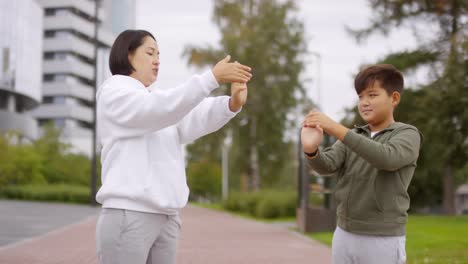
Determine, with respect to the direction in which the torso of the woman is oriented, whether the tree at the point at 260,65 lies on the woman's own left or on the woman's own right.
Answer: on the woman's own left

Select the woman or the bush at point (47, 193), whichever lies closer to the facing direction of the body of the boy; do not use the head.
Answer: the woman

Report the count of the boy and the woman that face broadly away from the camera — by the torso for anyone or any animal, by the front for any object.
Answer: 0

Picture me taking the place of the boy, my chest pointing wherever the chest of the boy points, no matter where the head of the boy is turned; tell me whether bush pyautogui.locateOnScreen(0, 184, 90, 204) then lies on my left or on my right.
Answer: on my right

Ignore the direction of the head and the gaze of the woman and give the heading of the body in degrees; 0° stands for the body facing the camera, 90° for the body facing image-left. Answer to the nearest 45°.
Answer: approximately 315°

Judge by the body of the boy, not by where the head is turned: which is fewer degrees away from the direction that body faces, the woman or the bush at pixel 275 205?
the woman

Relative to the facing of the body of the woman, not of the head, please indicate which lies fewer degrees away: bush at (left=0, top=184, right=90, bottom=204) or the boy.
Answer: the boy

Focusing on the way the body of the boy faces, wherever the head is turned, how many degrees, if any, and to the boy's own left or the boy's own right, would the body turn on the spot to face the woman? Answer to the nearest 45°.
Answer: approximately 45° to the boy's own right

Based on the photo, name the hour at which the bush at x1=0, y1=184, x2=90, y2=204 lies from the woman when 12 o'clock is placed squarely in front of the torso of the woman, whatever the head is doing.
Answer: The bush is roughly at 7 o'clock from the woman.

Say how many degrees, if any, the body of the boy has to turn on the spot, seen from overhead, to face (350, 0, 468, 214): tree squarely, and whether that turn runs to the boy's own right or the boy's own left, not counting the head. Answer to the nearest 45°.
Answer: approximately 135° to the boy's own right

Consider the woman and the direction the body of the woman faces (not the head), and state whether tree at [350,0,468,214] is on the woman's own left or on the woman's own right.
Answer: on the woman's own left

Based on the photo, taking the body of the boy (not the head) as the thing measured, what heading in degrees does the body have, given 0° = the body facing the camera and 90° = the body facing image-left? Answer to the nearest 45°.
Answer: approximately 45°
